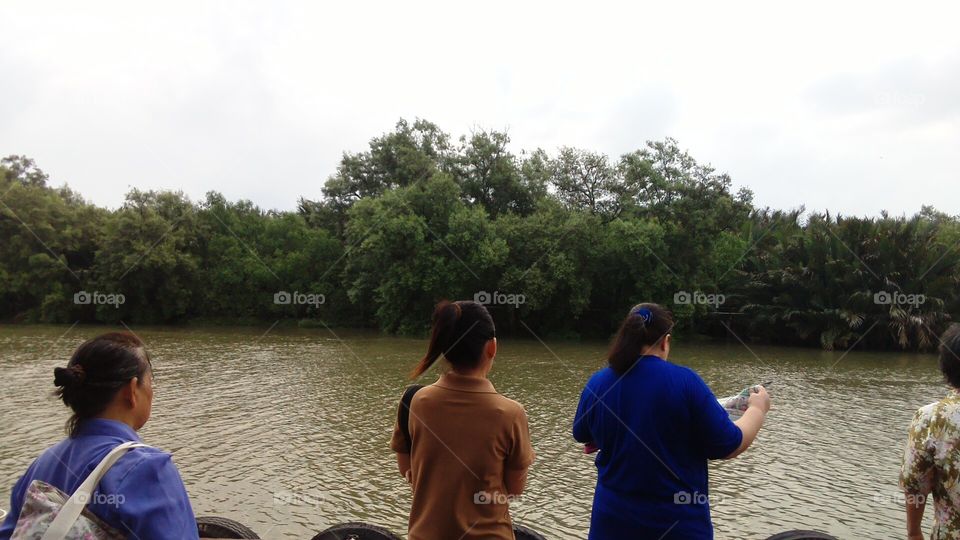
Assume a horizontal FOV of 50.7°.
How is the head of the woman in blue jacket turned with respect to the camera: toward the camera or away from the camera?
away from the camera

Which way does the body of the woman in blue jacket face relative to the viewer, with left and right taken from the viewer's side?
facing away from the viewer and to the right of the viewer

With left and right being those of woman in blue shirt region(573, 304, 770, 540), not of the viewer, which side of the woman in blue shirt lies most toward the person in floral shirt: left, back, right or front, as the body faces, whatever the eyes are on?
right

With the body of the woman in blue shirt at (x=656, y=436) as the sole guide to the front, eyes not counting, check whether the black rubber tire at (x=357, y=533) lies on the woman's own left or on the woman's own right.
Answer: on the woman's own left

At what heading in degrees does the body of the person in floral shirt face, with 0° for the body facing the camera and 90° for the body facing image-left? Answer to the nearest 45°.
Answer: approximately 180°

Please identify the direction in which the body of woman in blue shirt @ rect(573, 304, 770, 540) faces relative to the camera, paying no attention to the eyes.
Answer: away from the camera

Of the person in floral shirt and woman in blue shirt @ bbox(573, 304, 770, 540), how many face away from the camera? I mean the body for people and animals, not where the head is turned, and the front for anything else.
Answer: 2
